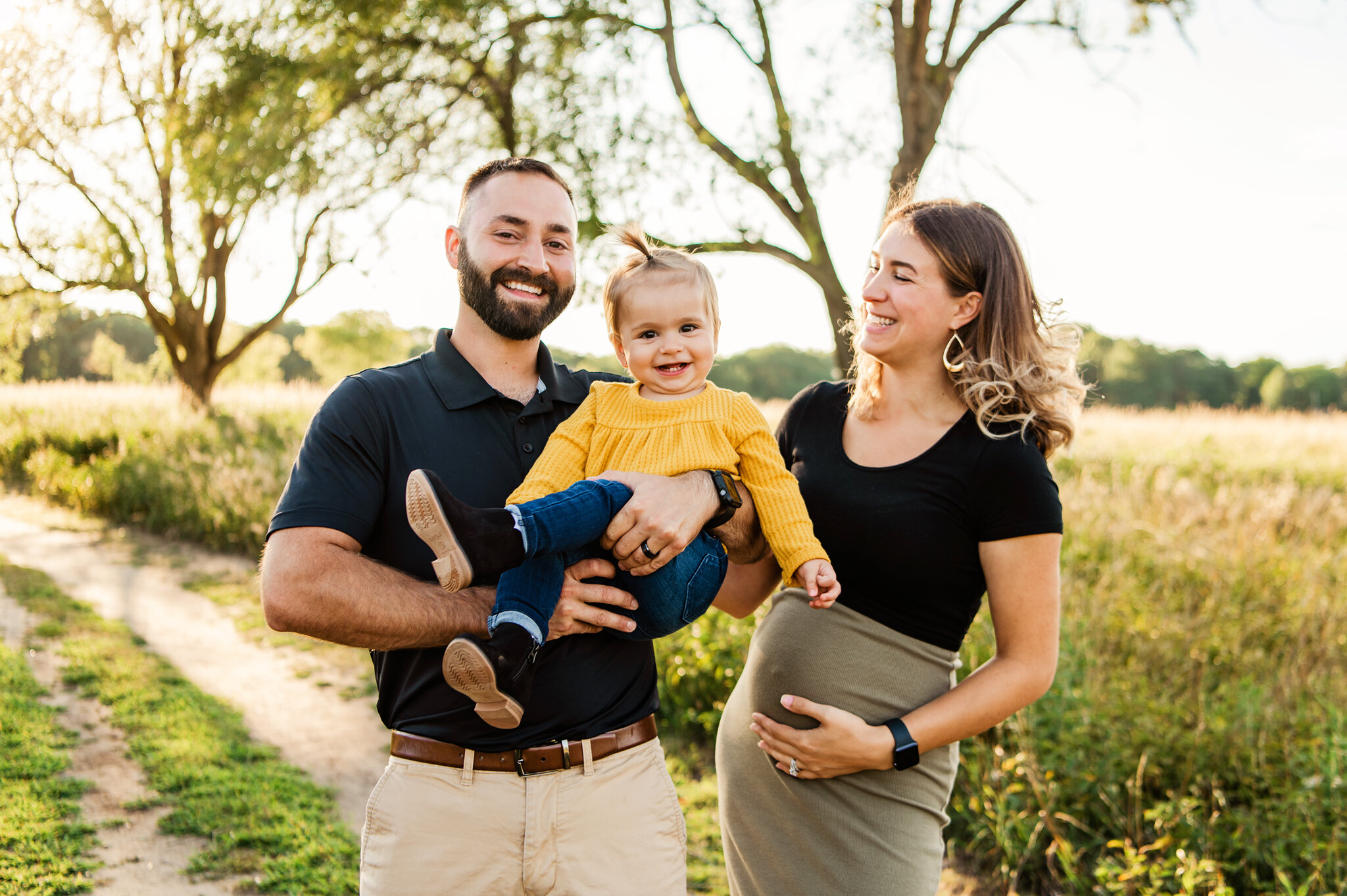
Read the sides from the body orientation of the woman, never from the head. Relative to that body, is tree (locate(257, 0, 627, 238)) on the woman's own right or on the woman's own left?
on the woman's own right

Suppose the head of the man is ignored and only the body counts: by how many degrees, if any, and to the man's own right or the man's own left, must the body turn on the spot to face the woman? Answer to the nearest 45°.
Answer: approximately 90° to the man's own left

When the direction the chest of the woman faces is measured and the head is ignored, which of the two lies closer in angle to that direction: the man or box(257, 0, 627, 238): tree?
the man

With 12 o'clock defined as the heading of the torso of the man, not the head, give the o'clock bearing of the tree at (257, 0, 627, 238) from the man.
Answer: The tree is roughly at 6 o'clock from the man.
